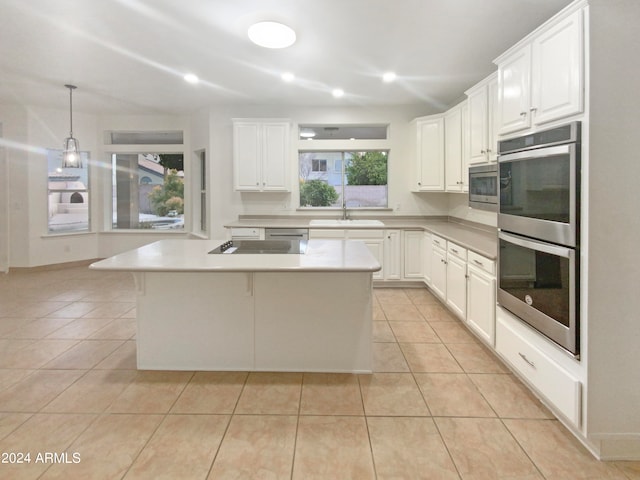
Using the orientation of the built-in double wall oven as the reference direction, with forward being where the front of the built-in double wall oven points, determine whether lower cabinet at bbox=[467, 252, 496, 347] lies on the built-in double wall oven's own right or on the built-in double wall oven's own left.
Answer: on the built-in double wall oven's own right

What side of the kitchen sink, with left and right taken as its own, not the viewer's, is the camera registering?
front

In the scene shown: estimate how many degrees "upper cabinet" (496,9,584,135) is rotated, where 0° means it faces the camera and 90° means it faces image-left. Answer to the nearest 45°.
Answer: approximately 45°

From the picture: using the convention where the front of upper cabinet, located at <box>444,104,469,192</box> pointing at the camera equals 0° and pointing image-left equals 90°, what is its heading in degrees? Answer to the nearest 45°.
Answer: approximately 45°

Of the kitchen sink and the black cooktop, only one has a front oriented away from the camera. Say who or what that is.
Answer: the black cooktop

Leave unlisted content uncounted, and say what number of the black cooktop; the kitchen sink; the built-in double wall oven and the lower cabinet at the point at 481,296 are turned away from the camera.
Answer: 1

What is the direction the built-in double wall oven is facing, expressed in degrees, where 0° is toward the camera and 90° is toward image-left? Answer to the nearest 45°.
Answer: approximately 45°

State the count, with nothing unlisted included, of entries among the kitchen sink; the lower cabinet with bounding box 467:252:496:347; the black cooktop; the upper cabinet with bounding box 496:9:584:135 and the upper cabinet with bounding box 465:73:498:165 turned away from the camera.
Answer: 1

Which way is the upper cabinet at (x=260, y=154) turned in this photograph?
toward the camera

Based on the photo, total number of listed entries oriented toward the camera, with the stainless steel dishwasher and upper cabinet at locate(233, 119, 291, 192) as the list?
2

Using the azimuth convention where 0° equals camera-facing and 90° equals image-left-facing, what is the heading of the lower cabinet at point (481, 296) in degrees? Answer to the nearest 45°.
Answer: approximately 45°

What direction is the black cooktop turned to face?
away from the camera
